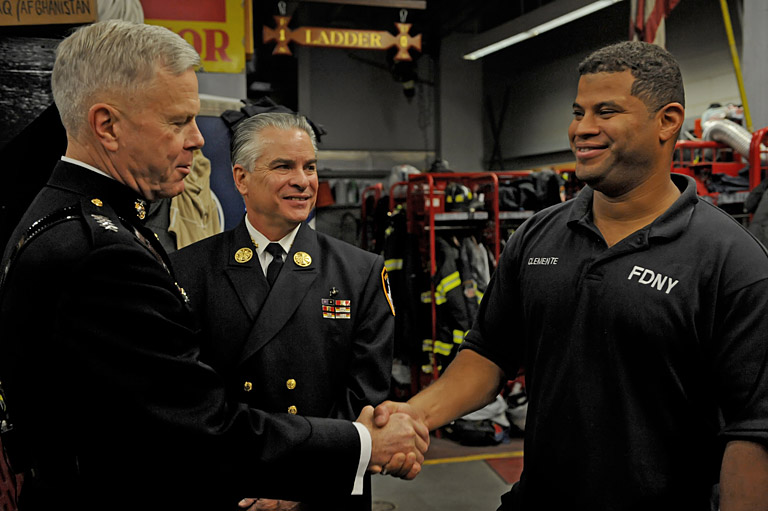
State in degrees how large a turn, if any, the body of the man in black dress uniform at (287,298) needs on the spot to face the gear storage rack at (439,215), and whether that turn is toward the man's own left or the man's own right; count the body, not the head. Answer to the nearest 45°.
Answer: approximately 180°

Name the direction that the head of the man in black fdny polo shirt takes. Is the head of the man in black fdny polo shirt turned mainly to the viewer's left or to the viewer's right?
to the viewer's left

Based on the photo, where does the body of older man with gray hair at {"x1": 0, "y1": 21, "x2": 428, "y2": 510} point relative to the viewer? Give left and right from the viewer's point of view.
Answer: facing to the right of the viewer

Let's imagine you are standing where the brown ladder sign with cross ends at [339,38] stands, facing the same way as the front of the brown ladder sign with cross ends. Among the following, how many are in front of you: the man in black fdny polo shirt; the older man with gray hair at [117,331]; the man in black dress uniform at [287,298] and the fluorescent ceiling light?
3

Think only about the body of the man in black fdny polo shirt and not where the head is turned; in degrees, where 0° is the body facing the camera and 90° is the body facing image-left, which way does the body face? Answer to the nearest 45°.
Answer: approximately 45°

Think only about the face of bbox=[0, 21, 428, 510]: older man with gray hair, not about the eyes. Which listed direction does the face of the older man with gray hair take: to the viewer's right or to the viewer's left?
to the viewer's right

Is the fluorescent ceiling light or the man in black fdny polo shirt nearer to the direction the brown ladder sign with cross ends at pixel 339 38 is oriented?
the man in black fdny polo shirt

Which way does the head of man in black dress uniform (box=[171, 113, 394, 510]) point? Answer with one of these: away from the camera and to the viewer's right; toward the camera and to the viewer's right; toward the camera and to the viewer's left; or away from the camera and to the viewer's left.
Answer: toward the camera and to the viewer's right

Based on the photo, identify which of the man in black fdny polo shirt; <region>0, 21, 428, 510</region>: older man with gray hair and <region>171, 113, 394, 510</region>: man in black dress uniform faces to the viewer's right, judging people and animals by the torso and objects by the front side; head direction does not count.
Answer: the older man with gray hair

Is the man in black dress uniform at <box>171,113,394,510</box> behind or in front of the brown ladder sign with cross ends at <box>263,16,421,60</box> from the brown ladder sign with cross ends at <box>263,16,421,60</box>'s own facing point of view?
in front

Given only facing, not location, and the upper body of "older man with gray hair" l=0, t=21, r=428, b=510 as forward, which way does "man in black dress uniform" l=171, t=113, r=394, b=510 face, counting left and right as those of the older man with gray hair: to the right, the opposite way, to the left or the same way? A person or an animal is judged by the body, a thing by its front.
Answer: to the right

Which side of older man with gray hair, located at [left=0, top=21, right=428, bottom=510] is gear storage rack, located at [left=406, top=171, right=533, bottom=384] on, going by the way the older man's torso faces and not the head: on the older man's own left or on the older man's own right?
on the older man's own left

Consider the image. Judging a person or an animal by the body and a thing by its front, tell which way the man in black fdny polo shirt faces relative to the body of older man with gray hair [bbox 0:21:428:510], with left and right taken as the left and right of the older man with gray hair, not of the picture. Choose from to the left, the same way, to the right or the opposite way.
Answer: the opposite way

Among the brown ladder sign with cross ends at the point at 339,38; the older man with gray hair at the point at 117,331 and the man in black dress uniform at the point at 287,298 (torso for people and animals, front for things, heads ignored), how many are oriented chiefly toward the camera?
2

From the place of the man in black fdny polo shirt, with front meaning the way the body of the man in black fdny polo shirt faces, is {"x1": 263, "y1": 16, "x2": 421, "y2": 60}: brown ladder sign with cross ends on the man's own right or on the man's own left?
on the man's own right
